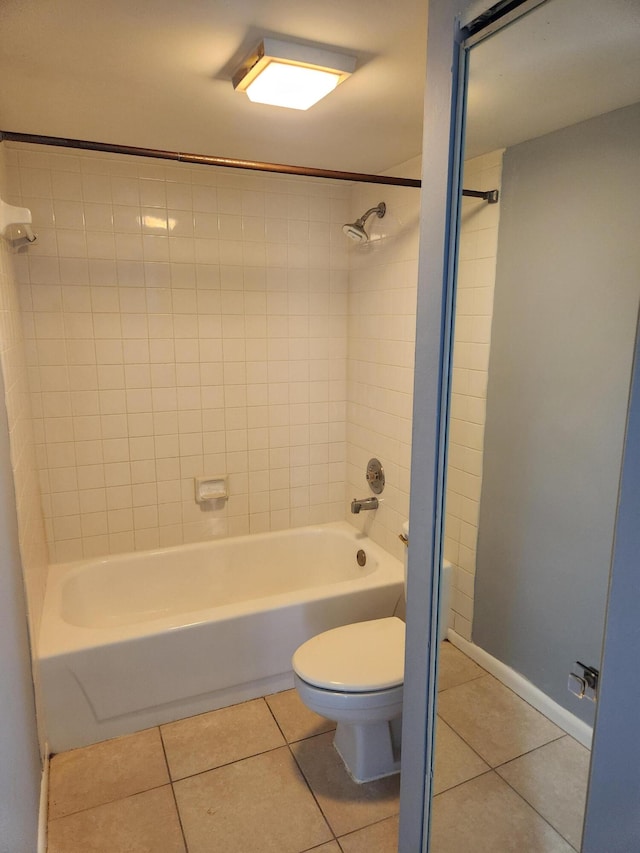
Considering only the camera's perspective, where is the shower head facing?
facing the viewer and to the left of the viewer

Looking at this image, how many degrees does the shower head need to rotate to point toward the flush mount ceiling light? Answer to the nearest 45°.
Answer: approximately 45° to its left

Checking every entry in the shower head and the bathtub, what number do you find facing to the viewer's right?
0

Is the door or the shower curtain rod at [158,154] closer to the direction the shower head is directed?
the shower curtain rod

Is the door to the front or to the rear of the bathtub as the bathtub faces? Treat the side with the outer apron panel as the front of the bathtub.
to the front

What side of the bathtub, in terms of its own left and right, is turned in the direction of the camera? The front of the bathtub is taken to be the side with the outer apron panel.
front

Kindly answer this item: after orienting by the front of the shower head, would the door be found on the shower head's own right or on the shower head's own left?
on the shower head's own left
